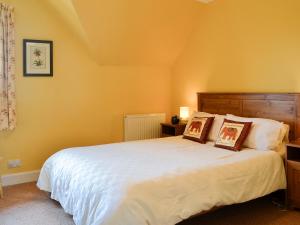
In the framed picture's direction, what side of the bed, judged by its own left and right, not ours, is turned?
right

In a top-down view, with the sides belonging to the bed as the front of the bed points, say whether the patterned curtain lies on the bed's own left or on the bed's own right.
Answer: on the bed's own right

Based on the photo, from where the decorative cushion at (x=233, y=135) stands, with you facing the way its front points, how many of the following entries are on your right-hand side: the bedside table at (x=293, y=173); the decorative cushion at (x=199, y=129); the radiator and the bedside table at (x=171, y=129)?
3

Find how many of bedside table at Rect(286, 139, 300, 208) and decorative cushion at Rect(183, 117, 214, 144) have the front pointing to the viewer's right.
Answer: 0

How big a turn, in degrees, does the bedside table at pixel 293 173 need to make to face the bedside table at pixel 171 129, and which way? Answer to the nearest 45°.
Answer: approximately 90° to its right

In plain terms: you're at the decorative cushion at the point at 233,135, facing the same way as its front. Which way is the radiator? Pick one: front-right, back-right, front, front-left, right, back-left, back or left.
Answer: right

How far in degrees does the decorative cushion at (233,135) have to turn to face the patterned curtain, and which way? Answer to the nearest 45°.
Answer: approximately 45° to its right

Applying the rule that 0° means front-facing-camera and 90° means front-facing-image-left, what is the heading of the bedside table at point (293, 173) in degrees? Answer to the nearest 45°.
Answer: approximately 45°

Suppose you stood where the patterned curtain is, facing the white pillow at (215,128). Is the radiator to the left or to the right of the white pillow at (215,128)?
left
